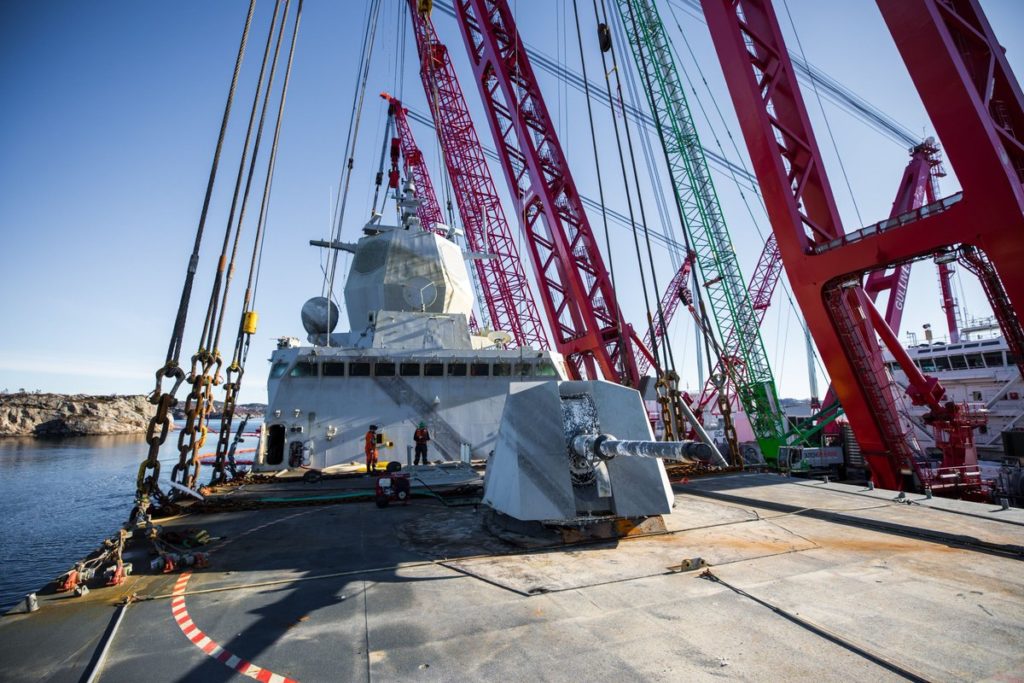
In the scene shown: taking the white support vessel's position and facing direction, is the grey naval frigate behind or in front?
in front

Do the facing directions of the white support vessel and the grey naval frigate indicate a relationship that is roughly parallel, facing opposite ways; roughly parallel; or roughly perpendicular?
roughly perpendicular

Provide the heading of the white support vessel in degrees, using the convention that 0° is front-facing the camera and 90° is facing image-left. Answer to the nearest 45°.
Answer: approximately 45°

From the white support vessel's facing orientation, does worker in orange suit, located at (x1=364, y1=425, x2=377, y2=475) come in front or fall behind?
in front

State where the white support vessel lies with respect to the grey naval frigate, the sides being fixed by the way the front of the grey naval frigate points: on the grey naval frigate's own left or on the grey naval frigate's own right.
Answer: on the grey naval frigate's own left

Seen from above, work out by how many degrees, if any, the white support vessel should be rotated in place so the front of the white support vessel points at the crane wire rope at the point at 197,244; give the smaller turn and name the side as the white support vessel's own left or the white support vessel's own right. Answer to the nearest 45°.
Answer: approximately 45° to the white support vessel's own left

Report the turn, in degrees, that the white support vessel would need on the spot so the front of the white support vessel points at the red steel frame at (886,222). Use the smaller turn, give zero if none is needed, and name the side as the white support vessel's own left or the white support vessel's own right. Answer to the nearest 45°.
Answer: approximately 45° to the white support vessel's own left

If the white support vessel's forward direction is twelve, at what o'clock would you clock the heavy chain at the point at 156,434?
The heavy chain is roughly at 11 o'clock from the white support vessel.
